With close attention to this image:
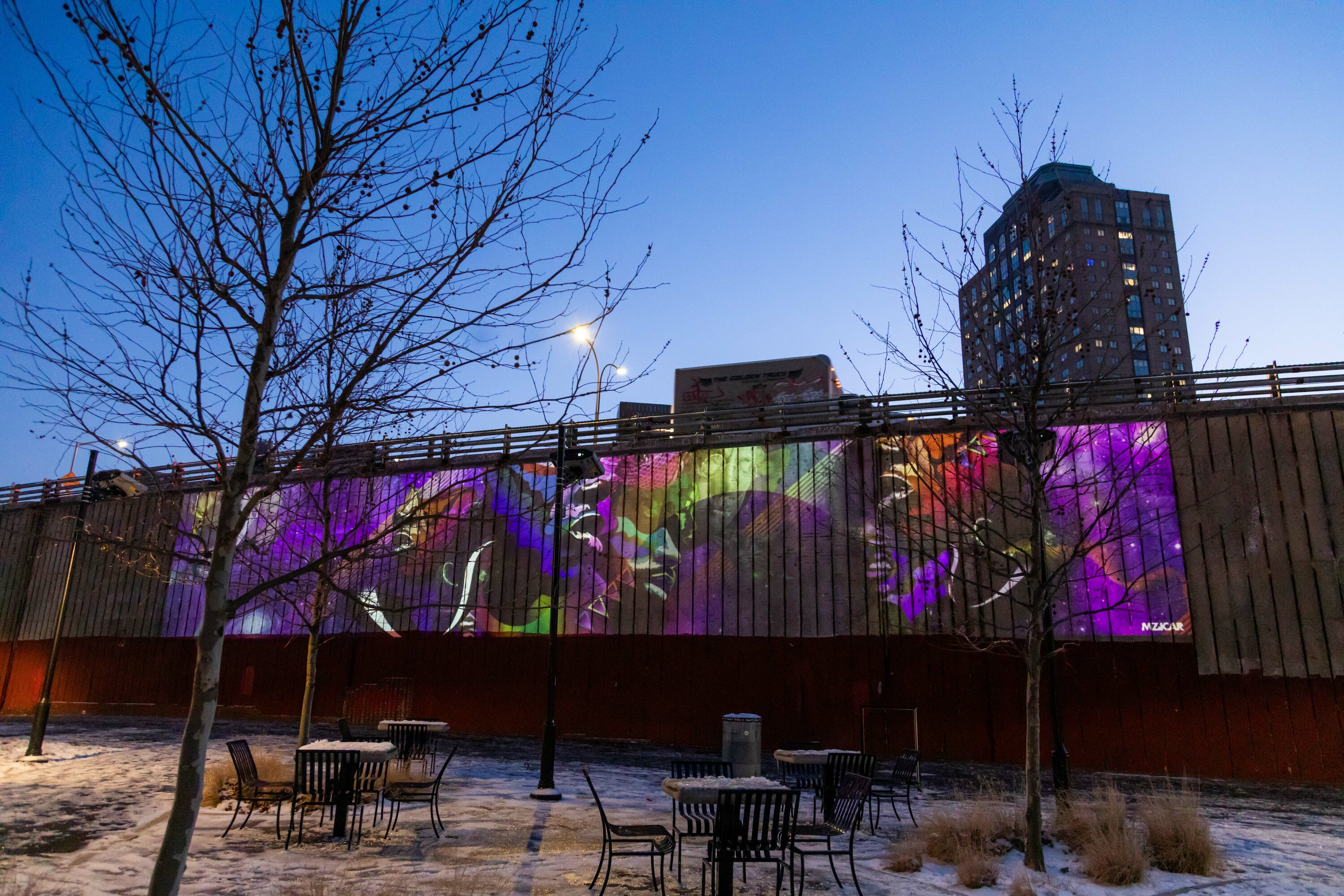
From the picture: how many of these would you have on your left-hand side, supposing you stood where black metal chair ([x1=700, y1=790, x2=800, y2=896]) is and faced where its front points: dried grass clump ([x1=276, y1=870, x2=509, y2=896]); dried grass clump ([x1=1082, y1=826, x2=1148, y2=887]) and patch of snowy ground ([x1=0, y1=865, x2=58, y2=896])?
2

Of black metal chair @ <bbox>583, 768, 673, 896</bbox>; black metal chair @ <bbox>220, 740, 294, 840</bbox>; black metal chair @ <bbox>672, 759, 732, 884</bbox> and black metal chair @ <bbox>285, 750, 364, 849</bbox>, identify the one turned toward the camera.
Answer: black metal chair @ <bbox>672, 759, 732, 884</bbox>

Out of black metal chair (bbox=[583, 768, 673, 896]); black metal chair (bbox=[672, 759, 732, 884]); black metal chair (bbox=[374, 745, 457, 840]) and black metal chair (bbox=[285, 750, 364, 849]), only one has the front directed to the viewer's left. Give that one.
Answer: black metal chair (bbox=[374, 745, 457, 840])

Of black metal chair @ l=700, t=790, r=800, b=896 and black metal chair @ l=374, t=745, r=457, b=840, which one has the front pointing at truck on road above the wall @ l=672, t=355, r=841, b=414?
black metal chair @ l=700, t=790, r=800, b=896

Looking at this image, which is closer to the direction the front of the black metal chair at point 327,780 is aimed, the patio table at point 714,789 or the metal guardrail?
the metal guardrail

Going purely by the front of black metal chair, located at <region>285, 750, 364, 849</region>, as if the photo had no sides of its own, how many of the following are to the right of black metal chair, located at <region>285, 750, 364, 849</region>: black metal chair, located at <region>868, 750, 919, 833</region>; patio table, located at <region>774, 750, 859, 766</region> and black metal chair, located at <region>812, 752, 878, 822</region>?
3

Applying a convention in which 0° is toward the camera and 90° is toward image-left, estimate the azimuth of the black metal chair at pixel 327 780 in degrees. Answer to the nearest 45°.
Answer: approximately 180°

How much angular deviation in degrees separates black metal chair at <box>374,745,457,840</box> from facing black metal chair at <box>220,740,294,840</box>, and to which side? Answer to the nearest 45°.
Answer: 0° — it already faces it

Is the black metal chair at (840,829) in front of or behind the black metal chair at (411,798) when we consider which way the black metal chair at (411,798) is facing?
behind

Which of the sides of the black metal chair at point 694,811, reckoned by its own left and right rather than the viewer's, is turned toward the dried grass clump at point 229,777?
right

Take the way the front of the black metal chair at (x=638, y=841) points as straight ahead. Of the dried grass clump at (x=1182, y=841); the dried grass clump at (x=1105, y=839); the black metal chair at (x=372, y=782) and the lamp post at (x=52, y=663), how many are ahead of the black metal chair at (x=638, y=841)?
2

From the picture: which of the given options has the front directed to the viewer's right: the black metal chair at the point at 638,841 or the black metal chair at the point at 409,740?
the black metal chair at the point at 638,841

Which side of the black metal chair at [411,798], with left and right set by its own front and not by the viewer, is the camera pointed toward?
left

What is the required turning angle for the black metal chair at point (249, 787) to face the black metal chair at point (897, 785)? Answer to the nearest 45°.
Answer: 0° — it already faces it

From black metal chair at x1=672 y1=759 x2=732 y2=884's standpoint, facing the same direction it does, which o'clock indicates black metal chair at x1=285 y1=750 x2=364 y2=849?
black metal chair at x1=285 y1=750 x2=364 y2=849 is roughly at 3 o'clock from black metal chair at x1=672 y1=759 x2=732 y2=884.

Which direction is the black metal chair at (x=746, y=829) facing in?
away from the camera

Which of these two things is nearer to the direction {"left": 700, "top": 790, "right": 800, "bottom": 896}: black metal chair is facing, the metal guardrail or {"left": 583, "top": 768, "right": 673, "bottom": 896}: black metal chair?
the metal guardrail
